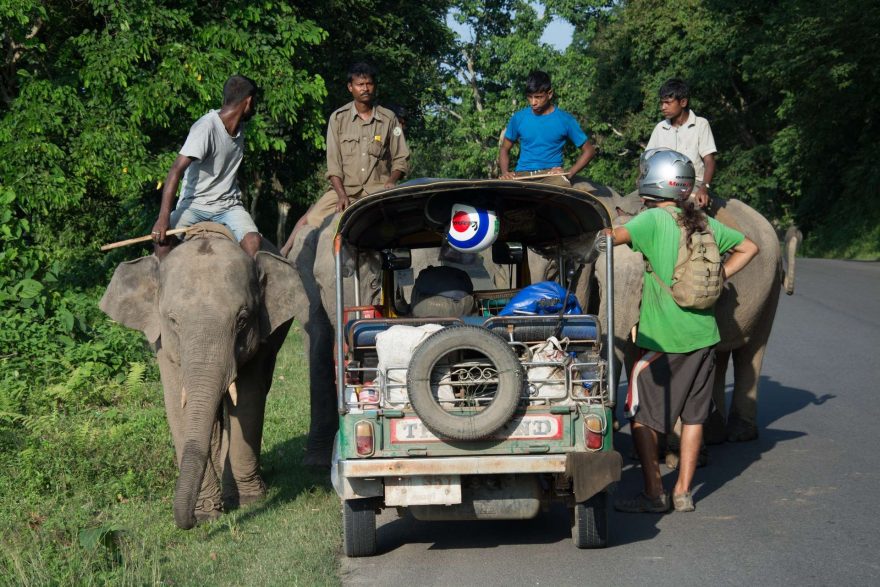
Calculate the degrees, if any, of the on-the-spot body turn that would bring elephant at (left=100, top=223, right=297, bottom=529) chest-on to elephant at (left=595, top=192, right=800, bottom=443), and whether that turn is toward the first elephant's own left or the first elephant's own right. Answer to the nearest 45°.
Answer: approximately 90° to the first elephant's own left

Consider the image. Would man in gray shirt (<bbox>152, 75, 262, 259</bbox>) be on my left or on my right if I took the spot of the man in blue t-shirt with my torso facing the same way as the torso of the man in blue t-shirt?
on my right

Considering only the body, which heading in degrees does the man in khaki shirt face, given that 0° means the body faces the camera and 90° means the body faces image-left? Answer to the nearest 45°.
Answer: approximately 0°

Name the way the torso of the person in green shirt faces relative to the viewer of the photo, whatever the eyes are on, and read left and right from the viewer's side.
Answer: facing away from the viewer and to the left of the viewer

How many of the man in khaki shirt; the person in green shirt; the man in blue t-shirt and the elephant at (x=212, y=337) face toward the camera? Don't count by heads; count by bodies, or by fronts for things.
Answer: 3

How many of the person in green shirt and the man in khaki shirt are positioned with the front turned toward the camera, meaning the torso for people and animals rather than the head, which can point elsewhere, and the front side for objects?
1

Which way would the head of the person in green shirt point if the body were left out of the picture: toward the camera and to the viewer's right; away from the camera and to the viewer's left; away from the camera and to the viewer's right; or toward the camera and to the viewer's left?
away from the camera and to the viewer's left
